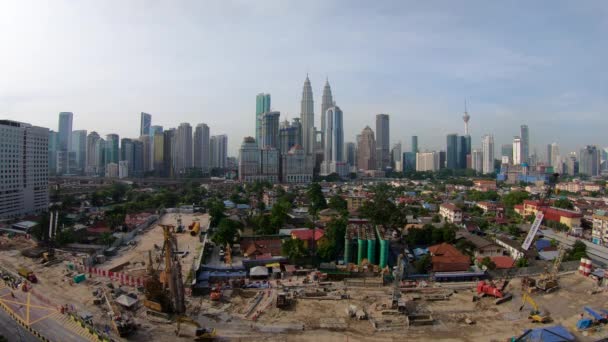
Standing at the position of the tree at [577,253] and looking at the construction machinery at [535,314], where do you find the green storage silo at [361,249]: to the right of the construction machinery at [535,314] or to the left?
right

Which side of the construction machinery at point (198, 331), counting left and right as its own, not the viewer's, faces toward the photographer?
left

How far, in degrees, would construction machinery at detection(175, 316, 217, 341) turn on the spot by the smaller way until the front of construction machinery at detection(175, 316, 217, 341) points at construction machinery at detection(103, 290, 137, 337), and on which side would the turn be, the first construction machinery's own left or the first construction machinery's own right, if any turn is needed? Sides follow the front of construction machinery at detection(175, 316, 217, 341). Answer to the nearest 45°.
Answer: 0° — it already faces it

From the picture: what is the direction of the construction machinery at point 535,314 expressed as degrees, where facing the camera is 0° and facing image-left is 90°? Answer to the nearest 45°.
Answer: approximately 90°

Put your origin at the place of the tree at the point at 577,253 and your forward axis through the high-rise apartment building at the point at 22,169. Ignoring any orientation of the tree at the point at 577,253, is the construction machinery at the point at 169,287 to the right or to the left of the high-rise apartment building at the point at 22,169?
left
